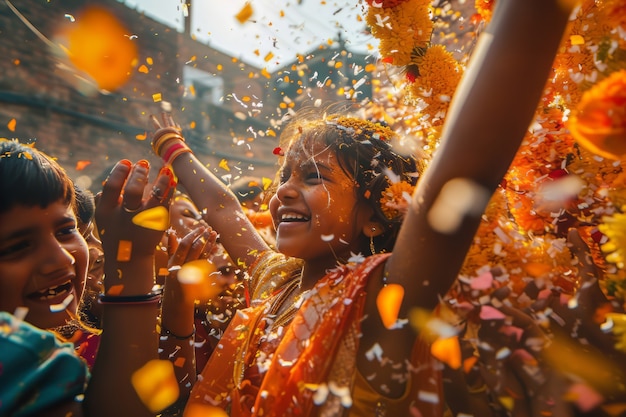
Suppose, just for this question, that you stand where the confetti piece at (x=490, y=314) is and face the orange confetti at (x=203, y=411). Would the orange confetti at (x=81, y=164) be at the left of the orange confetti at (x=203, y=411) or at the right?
right

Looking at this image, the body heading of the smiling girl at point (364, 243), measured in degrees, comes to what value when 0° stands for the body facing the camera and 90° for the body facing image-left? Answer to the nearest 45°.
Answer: approximately 45°

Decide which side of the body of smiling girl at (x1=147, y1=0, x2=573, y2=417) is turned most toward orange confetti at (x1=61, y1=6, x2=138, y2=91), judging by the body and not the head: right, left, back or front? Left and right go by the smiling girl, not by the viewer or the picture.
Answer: front

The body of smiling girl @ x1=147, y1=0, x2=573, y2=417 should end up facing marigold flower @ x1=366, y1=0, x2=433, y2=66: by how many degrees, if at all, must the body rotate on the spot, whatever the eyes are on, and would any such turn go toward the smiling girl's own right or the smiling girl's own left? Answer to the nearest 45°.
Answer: approximately 135° to the smiling girl's own right

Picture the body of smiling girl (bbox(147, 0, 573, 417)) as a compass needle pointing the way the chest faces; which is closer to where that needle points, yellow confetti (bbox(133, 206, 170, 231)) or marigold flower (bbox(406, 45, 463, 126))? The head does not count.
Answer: the yellow confetti

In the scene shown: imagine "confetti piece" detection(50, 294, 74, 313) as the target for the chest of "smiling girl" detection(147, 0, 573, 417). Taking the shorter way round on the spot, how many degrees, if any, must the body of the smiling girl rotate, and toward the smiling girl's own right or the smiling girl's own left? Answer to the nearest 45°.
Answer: approximately 45° to the smiling girl's own right
